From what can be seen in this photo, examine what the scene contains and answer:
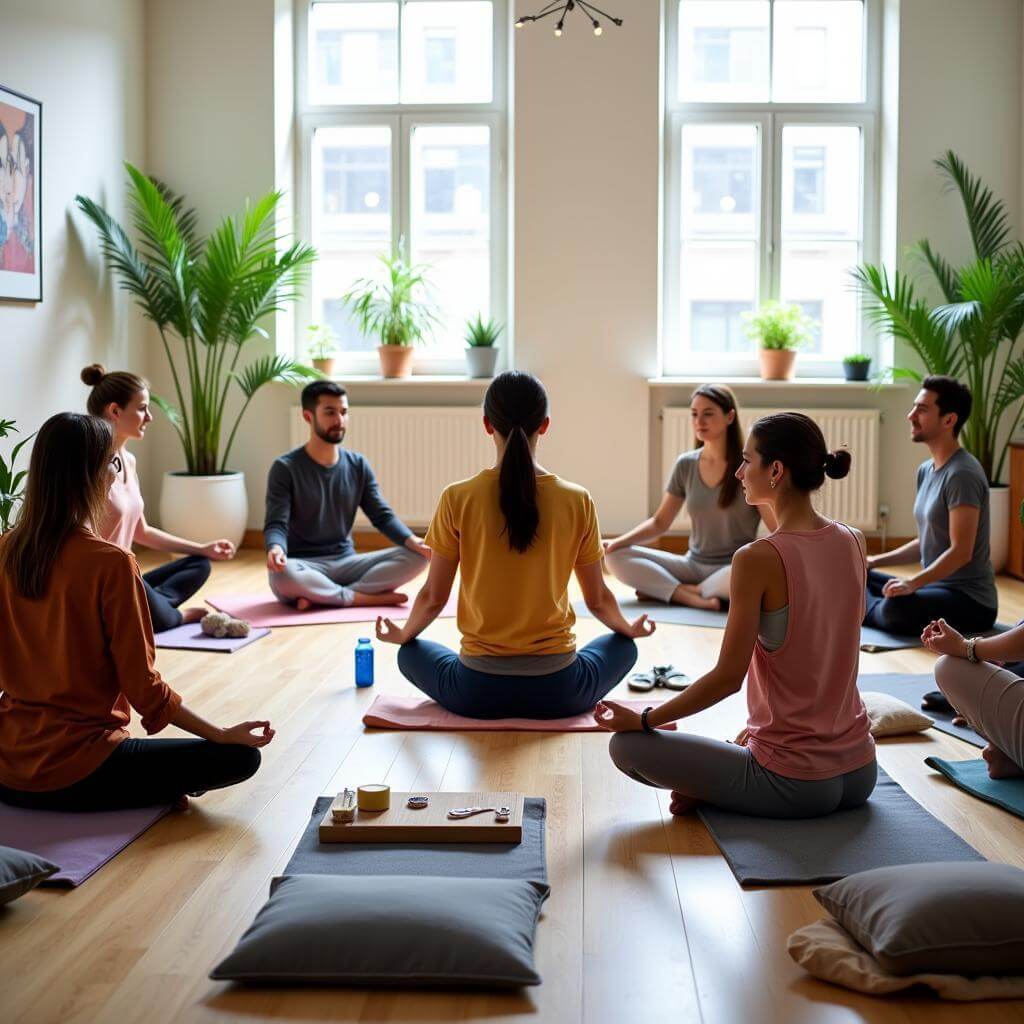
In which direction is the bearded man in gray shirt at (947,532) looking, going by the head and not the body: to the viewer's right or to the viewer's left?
to the viewer's left

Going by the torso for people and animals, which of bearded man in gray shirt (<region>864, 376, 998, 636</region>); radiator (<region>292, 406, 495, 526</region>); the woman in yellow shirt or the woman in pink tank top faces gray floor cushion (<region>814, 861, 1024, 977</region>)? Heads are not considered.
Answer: the radiator

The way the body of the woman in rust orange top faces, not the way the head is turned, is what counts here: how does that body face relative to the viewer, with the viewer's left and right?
facing away from the viewer and to the right of the viewer

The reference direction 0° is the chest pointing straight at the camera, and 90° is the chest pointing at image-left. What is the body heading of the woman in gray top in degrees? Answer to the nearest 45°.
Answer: approximately 45°

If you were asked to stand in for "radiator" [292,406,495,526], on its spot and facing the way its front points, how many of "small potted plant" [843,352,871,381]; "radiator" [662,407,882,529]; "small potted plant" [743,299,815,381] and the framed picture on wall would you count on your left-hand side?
3

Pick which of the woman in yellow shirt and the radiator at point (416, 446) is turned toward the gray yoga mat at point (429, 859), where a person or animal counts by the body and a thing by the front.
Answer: the radiator

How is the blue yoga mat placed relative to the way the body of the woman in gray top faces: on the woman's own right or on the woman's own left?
on the woman's own left

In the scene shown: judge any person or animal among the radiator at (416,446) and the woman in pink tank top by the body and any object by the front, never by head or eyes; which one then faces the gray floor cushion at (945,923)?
the radiator

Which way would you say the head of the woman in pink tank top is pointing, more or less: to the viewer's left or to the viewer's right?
to the viewer's left

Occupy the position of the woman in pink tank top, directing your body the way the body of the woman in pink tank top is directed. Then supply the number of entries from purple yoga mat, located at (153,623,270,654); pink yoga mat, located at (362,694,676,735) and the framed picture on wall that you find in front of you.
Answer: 3

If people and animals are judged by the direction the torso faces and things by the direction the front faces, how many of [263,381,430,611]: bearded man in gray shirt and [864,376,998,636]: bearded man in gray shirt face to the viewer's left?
1

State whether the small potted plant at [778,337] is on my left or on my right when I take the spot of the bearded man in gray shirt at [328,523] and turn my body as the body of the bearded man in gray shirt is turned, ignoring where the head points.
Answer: on my left
